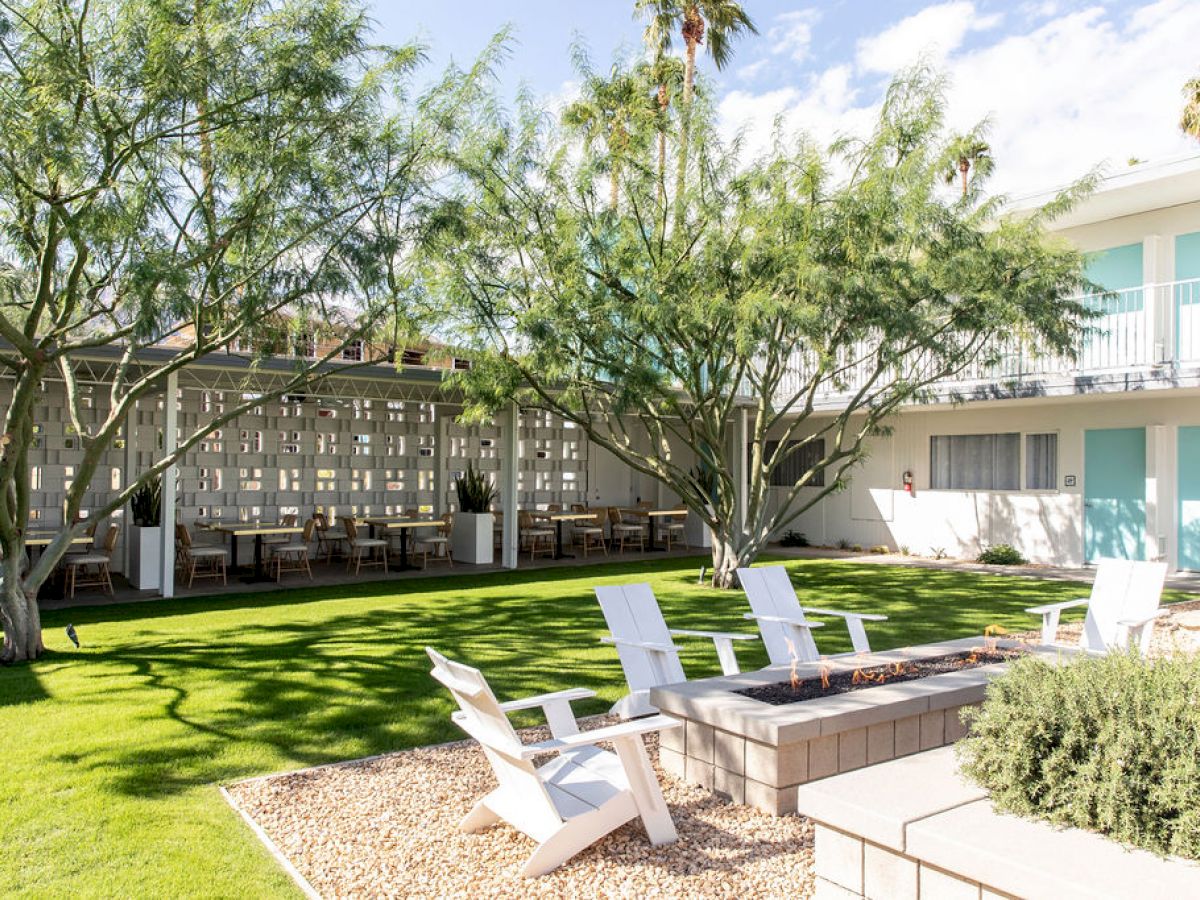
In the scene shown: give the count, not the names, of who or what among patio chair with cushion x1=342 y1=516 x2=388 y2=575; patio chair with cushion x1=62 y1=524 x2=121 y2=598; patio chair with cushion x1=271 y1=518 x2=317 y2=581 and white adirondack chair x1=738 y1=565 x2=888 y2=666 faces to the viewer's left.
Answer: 2

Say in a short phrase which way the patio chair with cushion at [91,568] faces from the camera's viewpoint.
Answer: facing to the left of the viewer

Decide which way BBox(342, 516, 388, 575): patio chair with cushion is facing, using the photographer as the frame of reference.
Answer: facing to the right of the viewer

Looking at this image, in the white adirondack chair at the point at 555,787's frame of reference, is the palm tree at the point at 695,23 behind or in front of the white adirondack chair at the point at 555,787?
in front

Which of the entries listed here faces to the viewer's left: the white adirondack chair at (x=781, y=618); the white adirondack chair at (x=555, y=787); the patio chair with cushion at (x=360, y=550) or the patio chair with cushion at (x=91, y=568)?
the patio chair with cushion at (x=91, y=568)

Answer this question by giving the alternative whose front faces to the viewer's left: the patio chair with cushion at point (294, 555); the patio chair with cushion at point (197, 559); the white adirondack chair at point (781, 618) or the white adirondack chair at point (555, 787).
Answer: the patio chair with cushion at point (294, 555)

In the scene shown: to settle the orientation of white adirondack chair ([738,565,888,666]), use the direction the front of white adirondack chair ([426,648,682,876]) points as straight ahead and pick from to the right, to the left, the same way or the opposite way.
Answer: to the right

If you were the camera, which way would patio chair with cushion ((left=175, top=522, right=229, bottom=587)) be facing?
facing to the right of the viewer

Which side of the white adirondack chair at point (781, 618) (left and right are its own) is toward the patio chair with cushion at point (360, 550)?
back

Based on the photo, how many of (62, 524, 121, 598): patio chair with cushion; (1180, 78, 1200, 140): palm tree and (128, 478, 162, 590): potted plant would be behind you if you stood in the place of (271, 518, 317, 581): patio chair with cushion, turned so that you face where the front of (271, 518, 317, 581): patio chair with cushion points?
1

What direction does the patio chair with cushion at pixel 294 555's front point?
to the viewer's left

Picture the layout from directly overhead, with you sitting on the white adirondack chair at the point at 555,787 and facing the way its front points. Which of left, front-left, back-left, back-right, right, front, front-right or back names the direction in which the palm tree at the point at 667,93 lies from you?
front-left

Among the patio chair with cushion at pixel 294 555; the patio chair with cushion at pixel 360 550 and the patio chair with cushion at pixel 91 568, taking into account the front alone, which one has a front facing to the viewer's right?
the patio chair with cushion at pixel 360 550

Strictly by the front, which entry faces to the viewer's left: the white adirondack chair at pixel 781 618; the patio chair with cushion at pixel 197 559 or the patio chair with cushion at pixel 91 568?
the patio chair with cushion at pixel 91 568
